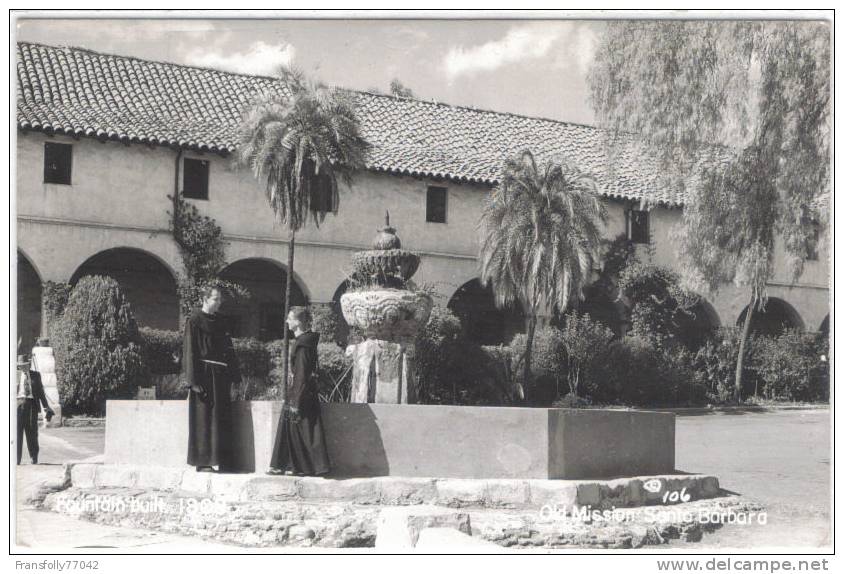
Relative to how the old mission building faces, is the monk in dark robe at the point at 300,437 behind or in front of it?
in front

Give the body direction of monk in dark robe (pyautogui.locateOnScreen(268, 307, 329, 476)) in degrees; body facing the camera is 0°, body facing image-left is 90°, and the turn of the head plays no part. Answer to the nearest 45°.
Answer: approximately 90°

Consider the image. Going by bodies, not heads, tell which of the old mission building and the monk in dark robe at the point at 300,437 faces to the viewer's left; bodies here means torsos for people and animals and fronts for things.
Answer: the monk in dark robe

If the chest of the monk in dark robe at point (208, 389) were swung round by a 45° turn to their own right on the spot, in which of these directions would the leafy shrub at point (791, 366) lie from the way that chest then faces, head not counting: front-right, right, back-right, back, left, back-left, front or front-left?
back-left

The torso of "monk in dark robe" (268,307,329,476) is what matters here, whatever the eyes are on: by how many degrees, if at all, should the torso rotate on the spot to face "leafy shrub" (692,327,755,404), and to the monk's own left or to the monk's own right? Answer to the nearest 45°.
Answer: approximately 135° to the monk's own right

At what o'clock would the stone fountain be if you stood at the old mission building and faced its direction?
The stone fountain is roughly at 1 o'clock from the old mission building.

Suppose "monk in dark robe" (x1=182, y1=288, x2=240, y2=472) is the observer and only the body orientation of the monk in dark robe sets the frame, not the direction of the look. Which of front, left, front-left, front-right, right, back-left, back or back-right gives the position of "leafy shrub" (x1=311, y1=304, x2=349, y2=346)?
back-left

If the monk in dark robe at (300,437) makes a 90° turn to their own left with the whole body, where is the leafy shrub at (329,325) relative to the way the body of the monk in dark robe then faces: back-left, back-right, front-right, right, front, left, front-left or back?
back

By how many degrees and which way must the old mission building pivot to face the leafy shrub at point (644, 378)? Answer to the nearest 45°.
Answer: approximately 45° to its left

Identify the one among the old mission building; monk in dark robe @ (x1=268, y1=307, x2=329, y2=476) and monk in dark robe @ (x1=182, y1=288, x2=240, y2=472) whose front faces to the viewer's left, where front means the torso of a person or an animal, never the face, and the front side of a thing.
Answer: monk in dark robe @ (x1=268, y1=307, x2=329, y2=476)

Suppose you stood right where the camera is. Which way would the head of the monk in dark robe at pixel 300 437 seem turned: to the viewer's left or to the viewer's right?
to the viewer's left

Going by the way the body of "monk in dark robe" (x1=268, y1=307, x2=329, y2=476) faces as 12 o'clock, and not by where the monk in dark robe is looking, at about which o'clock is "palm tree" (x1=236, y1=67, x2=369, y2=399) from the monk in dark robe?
The palm tree is roughly at 3 o'clock from the monk in dark robe.

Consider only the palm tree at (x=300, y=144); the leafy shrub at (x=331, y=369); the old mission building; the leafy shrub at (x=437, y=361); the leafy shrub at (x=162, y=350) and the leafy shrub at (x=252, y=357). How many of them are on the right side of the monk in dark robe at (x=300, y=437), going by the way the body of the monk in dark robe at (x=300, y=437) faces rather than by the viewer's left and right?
6

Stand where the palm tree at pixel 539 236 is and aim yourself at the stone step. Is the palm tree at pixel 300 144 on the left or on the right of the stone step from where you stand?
right

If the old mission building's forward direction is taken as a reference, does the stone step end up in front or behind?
in front

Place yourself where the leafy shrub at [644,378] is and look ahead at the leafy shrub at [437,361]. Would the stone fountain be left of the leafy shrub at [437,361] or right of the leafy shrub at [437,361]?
left
